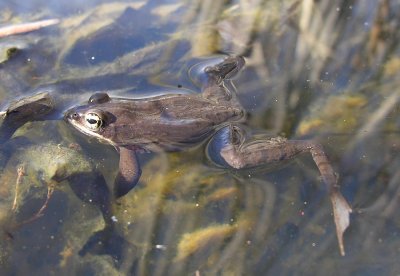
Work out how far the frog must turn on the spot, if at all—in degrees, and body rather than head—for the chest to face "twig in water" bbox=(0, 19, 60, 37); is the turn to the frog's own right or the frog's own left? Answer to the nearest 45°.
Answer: approximately 45° to the frog's own right

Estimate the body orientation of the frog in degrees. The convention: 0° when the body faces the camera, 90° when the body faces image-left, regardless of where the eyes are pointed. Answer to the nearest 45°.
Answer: approximately 90°

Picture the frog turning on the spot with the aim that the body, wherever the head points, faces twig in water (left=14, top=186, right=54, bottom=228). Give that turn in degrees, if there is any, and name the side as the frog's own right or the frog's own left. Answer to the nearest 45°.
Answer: approximately 45° to the frog's own left

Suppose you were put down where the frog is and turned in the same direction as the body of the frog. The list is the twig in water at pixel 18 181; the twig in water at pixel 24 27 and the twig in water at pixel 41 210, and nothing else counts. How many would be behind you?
0

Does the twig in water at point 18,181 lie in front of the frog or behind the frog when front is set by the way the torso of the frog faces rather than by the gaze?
in front

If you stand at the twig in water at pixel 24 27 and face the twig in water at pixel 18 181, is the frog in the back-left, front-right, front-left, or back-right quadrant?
front-left

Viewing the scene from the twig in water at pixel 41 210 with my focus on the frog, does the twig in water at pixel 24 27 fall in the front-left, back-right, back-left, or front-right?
front-left
